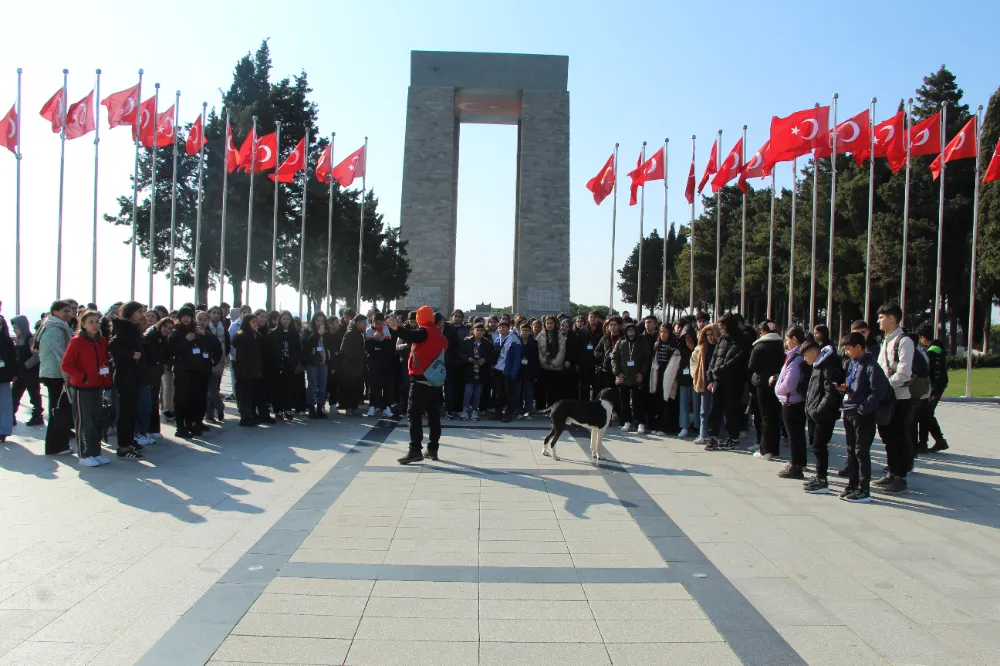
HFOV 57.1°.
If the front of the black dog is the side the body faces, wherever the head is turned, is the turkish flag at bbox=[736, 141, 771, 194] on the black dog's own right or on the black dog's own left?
on the black dog's own left

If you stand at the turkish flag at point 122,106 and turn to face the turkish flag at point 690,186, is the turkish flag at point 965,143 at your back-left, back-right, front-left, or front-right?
front-right

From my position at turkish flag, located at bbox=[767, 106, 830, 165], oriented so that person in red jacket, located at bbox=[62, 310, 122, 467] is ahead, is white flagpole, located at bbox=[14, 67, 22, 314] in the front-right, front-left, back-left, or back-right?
front-right

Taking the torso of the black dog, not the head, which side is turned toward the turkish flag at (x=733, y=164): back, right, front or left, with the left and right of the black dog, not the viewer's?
left

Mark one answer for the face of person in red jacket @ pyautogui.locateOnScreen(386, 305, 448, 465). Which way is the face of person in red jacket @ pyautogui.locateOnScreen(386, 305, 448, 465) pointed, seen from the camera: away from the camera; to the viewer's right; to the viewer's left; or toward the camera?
away from the camera

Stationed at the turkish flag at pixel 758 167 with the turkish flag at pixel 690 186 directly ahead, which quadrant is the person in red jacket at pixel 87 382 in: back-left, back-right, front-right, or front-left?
back-left

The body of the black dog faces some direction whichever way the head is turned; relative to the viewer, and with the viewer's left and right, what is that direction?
facing to the right of the viewer

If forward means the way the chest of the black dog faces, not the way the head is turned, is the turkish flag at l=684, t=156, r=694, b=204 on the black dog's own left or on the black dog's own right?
on the black dog's own left

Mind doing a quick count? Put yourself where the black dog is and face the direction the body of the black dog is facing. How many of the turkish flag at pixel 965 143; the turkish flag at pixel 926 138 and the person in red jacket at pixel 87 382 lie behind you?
1

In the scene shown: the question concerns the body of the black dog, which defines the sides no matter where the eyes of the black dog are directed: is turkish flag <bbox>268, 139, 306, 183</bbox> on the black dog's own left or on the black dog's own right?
on the black dog's own left

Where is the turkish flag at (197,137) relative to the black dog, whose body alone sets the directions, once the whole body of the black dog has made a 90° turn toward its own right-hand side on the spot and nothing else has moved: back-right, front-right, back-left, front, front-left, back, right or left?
back-right

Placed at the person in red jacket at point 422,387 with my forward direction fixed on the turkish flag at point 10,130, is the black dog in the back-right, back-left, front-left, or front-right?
back-right
